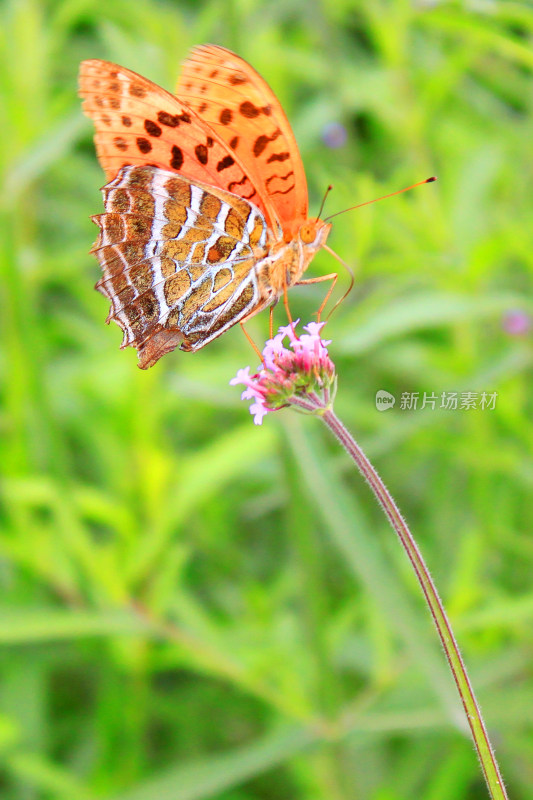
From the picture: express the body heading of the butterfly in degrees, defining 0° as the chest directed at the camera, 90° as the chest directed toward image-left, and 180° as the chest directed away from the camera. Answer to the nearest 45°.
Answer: approximately 270°
